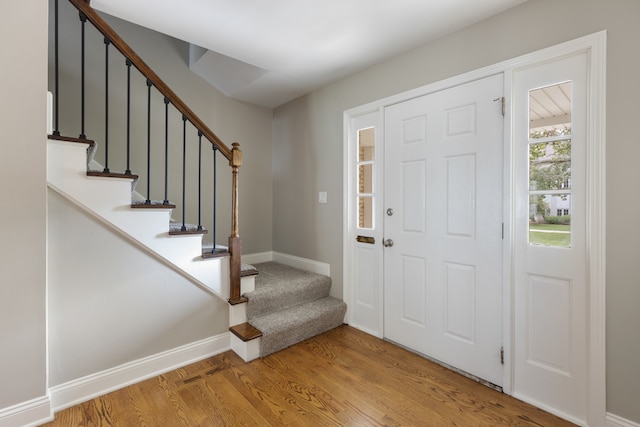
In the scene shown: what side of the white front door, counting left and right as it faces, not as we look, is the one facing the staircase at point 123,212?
front

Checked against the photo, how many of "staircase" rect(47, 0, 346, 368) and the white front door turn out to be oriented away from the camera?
0

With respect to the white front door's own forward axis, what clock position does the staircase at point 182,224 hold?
The staircase is roughly at 1 o'clock from the white front door.

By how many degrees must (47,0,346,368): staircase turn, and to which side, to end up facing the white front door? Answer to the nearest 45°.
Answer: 0° — it already faces it

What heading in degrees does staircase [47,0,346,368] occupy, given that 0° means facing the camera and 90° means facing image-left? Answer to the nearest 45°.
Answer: approximately 315°

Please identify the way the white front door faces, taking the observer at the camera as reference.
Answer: facing the viewer and to the left of the viewer
